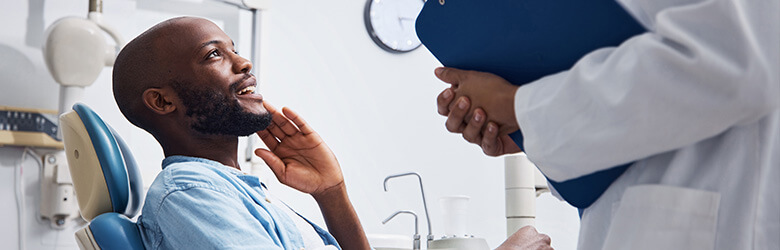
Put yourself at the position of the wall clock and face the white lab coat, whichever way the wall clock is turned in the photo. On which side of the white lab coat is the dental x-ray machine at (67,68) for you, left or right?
right

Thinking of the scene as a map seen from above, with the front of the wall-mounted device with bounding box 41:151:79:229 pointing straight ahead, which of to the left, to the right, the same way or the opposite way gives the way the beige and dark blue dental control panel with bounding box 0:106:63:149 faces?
the same way

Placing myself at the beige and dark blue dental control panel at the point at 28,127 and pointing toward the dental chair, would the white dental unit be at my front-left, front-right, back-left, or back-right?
front-left

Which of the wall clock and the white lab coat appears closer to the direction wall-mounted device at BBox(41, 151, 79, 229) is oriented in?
the white lab coat

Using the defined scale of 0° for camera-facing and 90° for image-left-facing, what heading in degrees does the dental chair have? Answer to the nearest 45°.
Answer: approximately 270°

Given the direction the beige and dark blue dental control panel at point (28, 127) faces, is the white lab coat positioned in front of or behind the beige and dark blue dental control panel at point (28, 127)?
in front

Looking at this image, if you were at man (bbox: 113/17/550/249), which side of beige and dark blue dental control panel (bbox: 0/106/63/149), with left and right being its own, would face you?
front

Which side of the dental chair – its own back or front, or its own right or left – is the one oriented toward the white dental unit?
front

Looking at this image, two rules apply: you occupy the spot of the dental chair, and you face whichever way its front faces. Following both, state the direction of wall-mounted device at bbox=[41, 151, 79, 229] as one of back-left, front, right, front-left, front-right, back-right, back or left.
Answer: left

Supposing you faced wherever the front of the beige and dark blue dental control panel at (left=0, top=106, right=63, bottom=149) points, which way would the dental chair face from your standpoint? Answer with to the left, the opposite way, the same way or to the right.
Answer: to the left

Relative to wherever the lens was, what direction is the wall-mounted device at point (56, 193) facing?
facing the viewer

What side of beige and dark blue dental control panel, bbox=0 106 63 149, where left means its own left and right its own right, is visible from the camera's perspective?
front

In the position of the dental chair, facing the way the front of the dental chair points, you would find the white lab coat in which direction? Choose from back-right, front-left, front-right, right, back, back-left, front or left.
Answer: front-right

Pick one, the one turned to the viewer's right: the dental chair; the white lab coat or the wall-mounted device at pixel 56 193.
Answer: the dental chair

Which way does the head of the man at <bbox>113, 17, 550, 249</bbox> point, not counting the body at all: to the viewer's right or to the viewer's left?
to the viewer's right

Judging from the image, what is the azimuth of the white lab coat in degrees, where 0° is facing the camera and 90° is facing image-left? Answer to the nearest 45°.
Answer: approximately 90°
